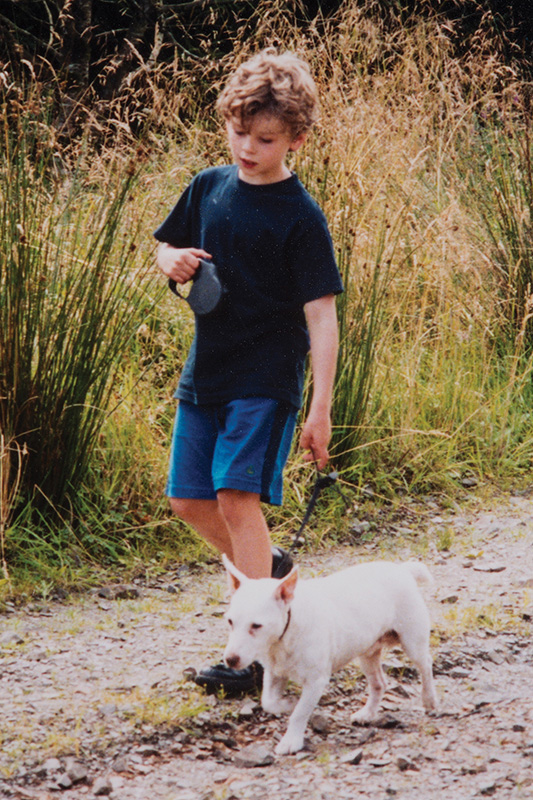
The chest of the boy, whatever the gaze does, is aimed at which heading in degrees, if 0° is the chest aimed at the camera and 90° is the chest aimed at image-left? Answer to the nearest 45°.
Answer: approximately 45°

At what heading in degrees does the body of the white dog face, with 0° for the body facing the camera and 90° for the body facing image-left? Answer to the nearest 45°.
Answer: approximately 45°

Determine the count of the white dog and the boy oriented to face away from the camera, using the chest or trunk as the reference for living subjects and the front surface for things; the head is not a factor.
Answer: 0
